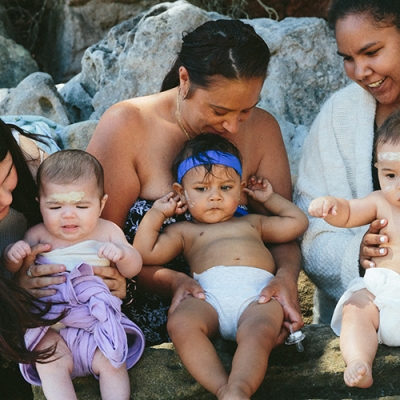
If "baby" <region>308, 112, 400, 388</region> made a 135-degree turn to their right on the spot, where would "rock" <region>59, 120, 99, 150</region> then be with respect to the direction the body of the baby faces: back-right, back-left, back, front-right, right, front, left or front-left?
front

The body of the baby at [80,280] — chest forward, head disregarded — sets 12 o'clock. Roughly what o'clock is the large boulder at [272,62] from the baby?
The large boulder is roughly at 7 o'clock from the baby.

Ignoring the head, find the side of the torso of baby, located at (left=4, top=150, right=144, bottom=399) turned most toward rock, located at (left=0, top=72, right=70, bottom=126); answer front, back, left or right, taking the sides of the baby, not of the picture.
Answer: back

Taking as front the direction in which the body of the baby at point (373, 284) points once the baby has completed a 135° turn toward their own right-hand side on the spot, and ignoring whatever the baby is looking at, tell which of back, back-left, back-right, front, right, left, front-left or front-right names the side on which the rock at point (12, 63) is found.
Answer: front

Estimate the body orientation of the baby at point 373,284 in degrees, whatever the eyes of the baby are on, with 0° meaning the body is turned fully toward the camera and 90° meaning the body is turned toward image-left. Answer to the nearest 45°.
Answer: approximately 0°

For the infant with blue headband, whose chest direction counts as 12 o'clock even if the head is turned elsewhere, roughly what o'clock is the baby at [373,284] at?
The baby is roughly at 10 o'clock from the infant with blue headband.

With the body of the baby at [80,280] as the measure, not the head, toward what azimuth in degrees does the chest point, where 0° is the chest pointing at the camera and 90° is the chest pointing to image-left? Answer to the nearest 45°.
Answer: approximately 0°

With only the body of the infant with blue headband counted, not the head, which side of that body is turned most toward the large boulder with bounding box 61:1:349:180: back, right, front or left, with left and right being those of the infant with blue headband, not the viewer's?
back
